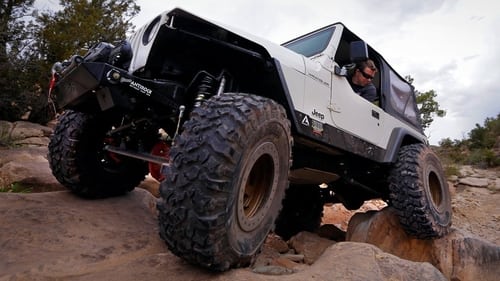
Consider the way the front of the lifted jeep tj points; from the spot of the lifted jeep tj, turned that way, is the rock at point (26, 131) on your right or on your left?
on your right

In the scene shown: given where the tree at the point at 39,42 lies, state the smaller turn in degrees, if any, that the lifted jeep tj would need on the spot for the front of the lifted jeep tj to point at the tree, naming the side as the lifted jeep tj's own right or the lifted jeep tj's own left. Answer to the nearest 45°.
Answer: approximately 90° to the lifted jeep tj's own right

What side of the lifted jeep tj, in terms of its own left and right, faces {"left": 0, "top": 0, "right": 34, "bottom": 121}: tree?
right

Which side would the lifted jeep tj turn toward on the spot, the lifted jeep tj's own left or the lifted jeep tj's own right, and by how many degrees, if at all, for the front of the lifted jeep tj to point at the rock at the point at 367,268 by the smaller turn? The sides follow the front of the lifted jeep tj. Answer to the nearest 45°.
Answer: approximately 90° to the lifted jeep tj's own left
